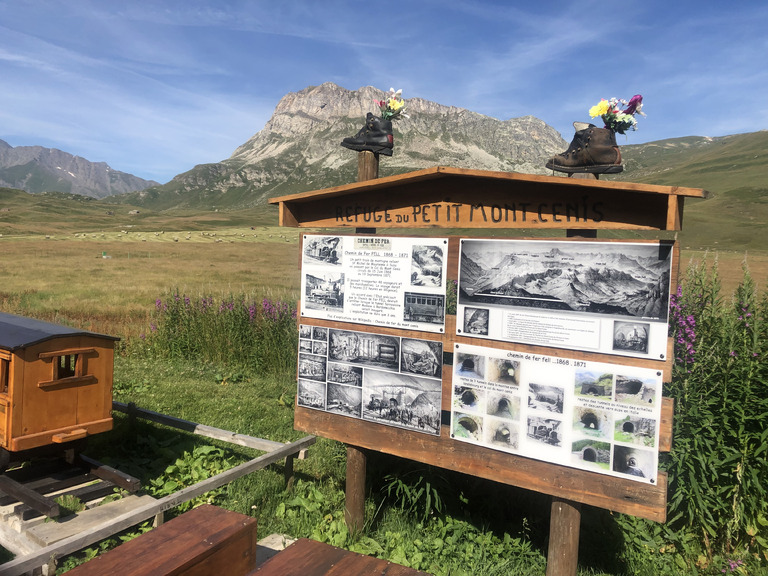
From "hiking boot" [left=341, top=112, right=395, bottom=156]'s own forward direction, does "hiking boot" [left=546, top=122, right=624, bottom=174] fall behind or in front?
behind

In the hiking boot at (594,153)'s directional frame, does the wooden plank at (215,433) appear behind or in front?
in front

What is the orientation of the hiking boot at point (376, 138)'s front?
to the viewer's left

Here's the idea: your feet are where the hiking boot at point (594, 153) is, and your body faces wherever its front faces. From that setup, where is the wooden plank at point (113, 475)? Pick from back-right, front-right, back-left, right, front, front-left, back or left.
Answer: front

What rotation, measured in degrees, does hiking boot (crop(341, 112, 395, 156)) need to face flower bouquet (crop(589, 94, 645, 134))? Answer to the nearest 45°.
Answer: approximately 135° to its left

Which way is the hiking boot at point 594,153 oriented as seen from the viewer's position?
to the viewer's left

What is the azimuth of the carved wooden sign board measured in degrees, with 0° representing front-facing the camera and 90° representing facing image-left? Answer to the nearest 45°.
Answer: approximately 45°

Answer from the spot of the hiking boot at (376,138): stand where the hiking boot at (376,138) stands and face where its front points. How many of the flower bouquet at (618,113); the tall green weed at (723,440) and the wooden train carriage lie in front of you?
1

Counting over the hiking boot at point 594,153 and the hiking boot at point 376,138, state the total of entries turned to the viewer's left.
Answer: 2

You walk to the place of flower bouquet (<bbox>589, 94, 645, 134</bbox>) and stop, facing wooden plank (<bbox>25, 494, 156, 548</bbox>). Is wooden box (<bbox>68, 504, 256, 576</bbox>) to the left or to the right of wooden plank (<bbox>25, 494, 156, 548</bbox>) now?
left

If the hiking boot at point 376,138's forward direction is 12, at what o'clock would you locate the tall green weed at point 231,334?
The tall green weed is roughly at 2 o'clock from the hiking boot.
